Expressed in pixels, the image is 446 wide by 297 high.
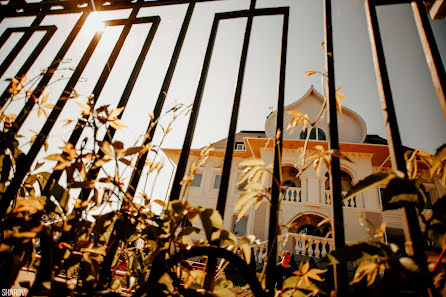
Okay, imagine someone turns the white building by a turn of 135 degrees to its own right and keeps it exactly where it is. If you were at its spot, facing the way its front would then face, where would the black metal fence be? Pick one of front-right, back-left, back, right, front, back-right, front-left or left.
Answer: back-left

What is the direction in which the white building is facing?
toward the camera
